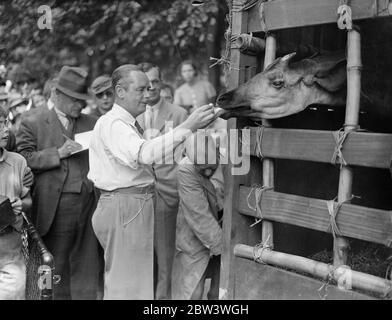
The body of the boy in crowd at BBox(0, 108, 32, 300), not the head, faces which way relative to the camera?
toward the camera

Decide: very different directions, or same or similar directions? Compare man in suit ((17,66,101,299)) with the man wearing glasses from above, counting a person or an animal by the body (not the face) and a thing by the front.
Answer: same or similar directions

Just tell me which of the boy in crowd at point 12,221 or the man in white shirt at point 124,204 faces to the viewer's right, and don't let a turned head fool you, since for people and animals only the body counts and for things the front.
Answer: the man in white shirt

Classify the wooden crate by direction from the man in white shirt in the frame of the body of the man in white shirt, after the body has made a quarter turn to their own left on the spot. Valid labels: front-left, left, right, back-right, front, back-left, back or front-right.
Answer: back-right

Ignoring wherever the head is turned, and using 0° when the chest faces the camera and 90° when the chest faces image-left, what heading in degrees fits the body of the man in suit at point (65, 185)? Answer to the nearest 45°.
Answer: approximately 315°

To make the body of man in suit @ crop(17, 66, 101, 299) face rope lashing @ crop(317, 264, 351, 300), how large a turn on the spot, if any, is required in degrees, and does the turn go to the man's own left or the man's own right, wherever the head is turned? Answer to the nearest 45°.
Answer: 0° — they already face it

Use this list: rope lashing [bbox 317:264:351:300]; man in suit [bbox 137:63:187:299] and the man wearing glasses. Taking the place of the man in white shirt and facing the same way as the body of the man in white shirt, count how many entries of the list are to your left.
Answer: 2

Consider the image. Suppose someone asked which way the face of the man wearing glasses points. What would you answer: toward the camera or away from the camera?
toward the camera

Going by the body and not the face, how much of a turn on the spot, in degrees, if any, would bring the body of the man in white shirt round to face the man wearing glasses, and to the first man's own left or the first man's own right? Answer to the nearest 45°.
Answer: approximately 90° to the first man's own left

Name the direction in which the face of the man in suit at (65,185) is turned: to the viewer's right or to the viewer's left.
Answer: to the viewer's right

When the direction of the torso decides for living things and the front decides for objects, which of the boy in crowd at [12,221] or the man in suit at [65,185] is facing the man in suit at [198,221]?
the man in suit at [65,185]

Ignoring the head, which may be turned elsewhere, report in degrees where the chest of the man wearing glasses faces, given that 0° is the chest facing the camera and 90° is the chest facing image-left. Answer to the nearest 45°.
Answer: approximately 315°

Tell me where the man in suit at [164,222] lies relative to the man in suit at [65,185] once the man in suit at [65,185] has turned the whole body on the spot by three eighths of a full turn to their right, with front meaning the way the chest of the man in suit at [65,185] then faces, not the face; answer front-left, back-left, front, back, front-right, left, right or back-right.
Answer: back

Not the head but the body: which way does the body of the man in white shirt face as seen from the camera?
to the viewer's right
